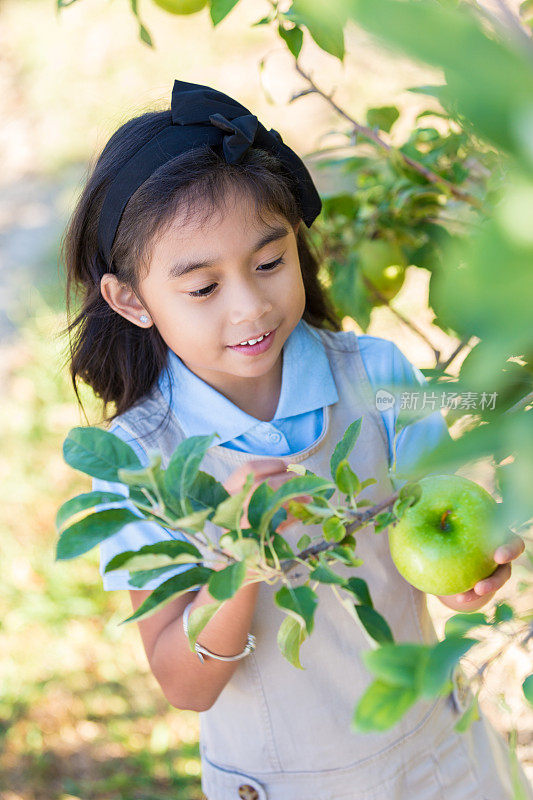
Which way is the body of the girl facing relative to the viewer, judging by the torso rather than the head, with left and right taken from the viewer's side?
facing the viewer

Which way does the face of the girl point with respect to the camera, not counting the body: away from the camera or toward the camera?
toward the camera
